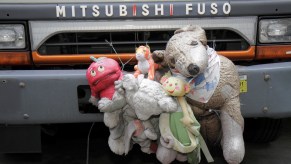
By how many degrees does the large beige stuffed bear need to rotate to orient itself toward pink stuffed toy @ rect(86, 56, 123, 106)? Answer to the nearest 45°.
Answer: approximately 45° to its right

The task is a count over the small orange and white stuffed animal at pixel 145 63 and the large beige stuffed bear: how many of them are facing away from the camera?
0

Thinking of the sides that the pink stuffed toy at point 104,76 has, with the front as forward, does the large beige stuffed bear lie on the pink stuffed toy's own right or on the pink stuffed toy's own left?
on the pink stuffed toy's own left

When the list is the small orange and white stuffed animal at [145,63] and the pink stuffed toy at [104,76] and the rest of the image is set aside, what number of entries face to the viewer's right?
0

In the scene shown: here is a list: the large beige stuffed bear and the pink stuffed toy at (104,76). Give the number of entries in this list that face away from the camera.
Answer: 0

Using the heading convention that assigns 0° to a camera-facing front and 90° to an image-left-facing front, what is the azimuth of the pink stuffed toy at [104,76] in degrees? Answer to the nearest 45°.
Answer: approximately 45°

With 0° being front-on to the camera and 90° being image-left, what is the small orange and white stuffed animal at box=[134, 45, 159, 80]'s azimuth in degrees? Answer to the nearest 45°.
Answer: approximately 45°

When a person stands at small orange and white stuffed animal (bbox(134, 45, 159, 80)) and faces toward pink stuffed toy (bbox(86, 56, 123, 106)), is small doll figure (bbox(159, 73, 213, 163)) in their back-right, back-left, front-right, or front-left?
back-left
